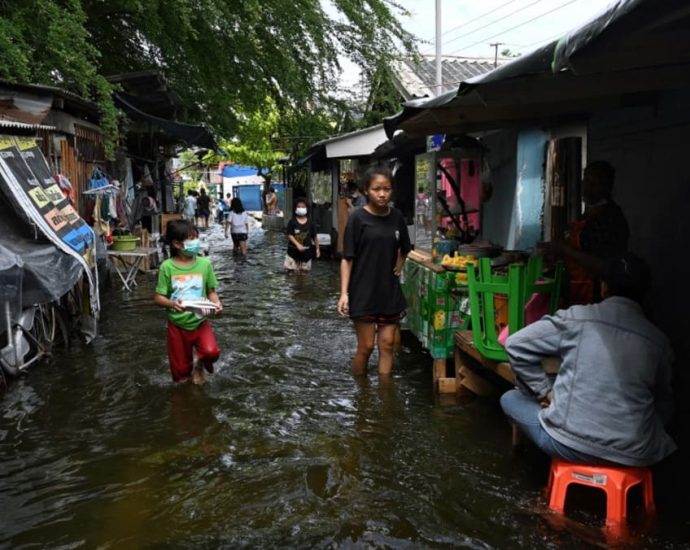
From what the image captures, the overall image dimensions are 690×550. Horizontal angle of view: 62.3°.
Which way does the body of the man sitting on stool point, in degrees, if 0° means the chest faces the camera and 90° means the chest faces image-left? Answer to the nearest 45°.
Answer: approximately 135°

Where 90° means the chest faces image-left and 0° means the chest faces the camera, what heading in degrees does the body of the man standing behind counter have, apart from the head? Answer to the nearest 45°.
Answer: approximately 90°

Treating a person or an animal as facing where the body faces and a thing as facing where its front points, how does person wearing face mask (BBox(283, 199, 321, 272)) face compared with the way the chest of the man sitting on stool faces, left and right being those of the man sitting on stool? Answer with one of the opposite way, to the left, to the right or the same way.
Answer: the opposite way

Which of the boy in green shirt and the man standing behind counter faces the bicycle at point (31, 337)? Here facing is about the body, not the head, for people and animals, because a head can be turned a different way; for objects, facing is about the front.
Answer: the man standing behind counter

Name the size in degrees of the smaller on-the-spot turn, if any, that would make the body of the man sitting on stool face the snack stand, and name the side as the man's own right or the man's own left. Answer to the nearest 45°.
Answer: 0° — they already face it

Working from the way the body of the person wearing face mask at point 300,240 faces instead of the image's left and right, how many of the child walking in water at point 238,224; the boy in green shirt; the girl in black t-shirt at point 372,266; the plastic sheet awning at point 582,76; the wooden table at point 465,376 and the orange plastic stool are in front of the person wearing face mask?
5
